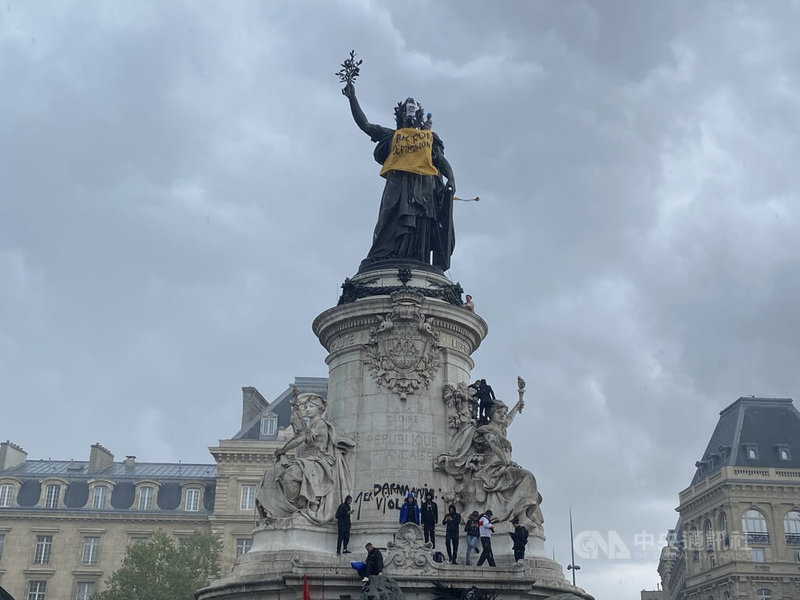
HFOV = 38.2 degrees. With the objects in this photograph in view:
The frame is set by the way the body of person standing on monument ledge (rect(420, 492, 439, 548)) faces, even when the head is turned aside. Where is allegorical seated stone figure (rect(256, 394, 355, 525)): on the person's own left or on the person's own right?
on the person's own right

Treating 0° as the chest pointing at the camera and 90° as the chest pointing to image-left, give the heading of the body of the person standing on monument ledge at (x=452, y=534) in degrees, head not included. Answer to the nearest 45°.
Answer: approximately 0°

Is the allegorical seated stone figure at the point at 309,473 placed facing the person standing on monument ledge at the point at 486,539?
no

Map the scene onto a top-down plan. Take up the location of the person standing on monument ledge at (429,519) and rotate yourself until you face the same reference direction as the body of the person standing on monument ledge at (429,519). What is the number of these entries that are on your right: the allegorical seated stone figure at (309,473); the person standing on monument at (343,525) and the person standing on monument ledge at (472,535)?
2

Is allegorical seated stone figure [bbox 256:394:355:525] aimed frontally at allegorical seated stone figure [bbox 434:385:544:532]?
no

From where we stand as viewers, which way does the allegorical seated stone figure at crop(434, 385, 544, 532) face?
facing the viewer and to the right of the viewer

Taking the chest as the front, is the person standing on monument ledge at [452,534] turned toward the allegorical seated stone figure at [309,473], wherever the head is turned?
no

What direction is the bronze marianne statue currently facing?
toward the camera

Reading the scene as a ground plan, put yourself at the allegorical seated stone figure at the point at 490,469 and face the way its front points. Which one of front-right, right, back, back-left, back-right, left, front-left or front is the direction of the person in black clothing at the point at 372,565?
right

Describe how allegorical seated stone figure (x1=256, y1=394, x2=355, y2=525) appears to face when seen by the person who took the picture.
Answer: facing the viewer and to the left of the viewer

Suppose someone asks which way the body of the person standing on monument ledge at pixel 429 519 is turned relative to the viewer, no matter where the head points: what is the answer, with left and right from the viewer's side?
facing the viewer

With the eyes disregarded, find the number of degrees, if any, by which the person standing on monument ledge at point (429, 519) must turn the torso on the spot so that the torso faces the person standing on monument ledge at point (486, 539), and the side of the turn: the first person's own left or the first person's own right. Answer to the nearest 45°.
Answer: approximately 90° to the first person's own left

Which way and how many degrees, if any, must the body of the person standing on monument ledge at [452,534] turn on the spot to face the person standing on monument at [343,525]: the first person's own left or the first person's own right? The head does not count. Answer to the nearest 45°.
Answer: approximately 90° to the first person's own right

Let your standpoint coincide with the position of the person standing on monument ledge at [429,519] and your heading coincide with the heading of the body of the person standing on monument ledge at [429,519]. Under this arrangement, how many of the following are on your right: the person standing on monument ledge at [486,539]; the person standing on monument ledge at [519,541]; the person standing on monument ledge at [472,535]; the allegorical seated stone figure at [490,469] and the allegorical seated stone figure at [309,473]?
1

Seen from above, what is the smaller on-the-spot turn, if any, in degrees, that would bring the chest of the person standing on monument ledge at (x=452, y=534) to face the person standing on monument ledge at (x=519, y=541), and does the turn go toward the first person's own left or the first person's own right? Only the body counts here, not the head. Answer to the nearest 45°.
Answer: approximately 90° to the first person's own left
